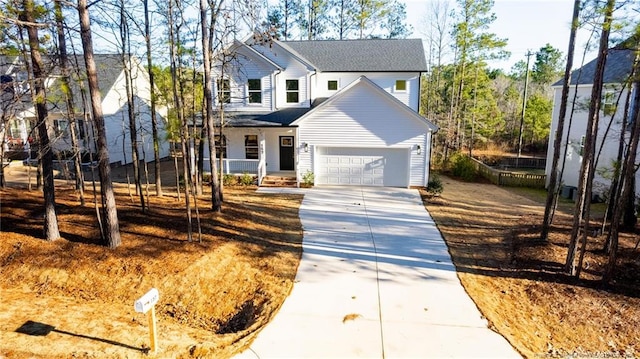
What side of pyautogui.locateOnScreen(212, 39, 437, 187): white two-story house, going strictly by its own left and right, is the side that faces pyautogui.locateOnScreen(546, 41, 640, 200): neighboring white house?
left

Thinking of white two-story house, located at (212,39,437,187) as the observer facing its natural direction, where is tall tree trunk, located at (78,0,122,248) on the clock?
The tall tree trunk is roughly at 1 o'clock from the white two-story house.

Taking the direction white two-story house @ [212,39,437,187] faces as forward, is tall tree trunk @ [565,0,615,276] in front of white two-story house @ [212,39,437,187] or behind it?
in front

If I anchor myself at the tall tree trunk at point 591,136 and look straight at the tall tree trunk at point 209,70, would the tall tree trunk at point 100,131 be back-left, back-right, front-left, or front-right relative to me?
front-left

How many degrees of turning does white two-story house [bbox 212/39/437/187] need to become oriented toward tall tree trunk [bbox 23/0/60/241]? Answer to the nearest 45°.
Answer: approximately 45° to its right

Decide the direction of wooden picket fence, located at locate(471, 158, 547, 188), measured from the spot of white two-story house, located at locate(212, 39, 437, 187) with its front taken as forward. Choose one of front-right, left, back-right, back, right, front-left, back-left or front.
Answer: left

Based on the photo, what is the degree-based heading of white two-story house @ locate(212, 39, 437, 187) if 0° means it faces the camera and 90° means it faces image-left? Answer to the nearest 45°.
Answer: approximately 0°

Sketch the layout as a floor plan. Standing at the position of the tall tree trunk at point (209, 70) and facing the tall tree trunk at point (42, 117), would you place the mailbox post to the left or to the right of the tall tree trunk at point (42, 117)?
left

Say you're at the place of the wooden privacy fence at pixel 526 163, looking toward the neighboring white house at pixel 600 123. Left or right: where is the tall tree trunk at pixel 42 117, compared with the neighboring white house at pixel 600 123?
right

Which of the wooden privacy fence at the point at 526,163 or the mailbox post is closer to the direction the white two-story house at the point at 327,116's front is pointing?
the mailbox post

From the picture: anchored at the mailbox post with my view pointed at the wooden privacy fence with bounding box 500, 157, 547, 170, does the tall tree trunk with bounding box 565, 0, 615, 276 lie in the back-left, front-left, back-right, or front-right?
front-right
